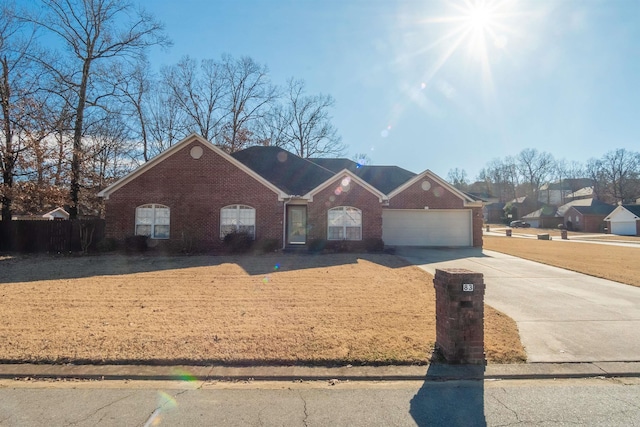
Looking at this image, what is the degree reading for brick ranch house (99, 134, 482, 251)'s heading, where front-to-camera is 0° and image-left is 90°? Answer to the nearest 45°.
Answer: approximately 0°

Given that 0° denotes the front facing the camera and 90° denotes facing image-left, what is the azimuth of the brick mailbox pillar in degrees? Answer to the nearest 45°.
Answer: approximately 0°

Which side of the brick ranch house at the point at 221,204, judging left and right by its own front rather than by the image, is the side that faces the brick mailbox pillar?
front

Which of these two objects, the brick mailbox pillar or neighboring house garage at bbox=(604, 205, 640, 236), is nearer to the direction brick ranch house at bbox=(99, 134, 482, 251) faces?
the brick mailbox pillar

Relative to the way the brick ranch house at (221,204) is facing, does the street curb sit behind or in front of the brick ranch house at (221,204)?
in front

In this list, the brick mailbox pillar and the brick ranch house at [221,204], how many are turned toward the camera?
2

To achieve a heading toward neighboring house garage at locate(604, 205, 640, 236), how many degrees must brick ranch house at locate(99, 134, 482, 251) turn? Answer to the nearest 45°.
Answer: approximately 135° to its left

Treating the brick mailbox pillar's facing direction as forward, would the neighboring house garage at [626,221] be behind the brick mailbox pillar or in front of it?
behind

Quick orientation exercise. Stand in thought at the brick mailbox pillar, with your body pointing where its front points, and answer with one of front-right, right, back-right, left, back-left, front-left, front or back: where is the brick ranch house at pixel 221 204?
back-right

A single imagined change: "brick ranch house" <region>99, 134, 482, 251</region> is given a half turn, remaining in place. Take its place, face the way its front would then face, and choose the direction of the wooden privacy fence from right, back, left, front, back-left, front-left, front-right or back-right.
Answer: left

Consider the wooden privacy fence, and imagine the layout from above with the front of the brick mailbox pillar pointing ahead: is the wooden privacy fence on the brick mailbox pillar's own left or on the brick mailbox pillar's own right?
on the brick mailbox pillar's own right
